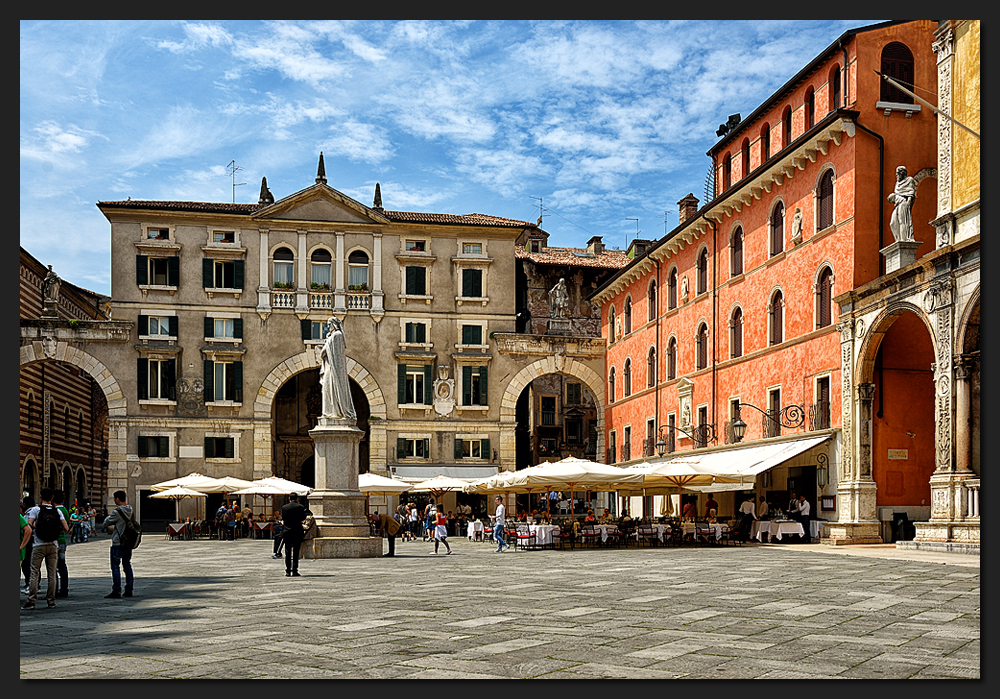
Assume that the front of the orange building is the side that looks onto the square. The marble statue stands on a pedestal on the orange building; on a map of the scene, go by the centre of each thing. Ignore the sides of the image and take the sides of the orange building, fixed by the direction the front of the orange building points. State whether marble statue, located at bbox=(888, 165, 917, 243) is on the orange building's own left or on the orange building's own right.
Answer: on the orange building's own left

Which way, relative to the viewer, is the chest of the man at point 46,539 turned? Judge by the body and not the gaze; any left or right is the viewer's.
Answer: facing away from the viewer

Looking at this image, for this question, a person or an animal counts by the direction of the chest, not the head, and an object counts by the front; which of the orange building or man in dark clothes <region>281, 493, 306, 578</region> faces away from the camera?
the man in dark clothes

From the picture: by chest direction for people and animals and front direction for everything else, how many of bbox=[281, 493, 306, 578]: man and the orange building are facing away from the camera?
1

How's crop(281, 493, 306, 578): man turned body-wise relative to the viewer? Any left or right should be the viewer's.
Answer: facing away from the viewer
